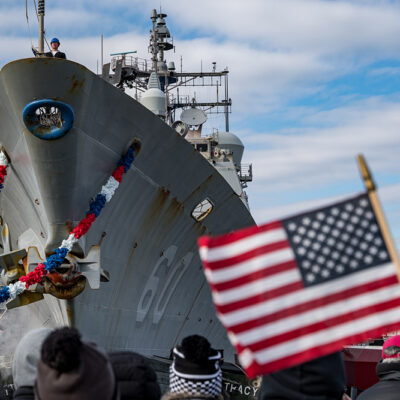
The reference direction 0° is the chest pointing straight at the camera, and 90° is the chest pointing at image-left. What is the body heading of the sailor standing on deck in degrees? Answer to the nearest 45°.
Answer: approximately 0°
